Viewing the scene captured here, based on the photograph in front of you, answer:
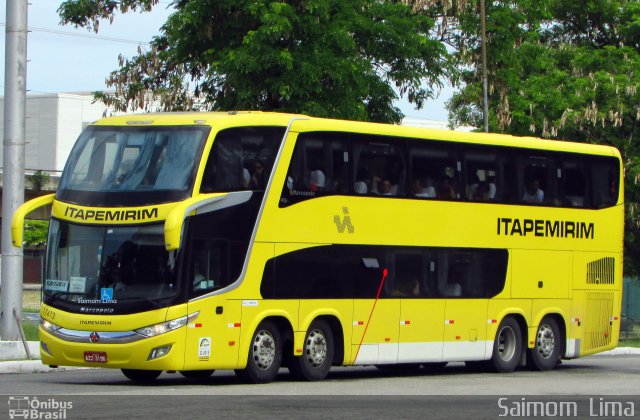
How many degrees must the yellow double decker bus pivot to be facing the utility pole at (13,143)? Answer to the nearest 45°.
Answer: approximately 90° to its right

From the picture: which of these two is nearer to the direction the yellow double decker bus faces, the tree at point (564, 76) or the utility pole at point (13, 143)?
the utility pole

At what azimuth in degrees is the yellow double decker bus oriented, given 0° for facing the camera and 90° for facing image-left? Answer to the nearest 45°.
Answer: approximately 45°

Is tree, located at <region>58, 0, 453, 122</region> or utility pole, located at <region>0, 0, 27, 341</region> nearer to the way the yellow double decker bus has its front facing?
the utility pole

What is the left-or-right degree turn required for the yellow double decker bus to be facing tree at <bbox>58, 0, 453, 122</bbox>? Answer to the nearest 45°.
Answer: approximately 135° to its right

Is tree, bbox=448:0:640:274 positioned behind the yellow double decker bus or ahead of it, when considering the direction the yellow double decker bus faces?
behind
